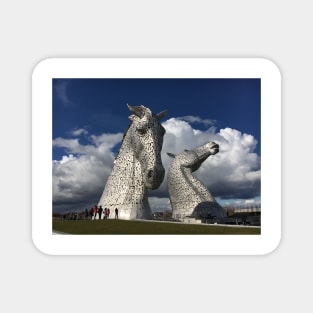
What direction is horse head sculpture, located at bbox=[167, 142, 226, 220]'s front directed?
to the viewer's right
